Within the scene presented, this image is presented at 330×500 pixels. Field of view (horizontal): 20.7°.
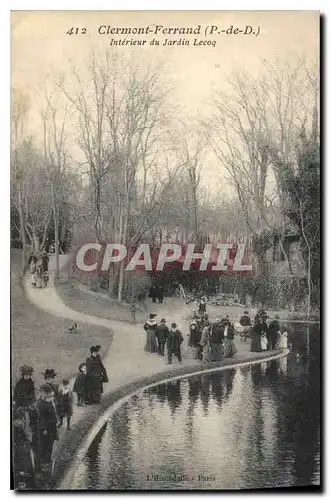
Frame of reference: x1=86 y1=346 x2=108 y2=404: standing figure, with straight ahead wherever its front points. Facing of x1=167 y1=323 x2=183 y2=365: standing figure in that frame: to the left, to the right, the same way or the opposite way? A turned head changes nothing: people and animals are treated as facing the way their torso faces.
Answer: the same way

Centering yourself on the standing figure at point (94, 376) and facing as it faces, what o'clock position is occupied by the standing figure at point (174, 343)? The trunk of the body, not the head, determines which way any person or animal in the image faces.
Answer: the standing figure at point (174, 343) is roughly at 9 o'clock from the standing figure at point (94, 376).

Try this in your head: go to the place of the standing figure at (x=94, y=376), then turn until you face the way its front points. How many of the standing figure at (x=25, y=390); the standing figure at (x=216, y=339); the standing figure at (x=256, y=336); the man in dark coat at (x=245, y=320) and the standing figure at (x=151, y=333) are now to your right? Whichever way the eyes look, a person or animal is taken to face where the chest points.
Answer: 1

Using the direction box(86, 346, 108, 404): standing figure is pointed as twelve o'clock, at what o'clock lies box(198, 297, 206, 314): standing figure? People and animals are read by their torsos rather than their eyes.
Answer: box(198, 297, 206, 314): standing figure is roughly at 6 o'clock from box(86, 346, 108, 404): standing figure.

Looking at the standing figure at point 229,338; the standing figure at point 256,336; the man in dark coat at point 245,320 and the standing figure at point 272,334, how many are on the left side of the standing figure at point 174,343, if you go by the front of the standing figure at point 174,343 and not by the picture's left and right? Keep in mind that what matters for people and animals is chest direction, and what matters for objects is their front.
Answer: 4

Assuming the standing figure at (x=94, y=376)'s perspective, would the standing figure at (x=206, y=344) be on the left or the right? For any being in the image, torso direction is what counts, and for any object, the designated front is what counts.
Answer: on its left

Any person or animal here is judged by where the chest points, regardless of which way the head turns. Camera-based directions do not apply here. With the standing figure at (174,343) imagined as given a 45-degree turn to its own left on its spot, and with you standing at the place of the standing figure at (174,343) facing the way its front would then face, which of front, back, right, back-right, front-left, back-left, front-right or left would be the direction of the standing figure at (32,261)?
back-right

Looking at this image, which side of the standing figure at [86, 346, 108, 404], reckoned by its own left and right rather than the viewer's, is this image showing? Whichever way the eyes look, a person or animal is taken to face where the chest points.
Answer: front

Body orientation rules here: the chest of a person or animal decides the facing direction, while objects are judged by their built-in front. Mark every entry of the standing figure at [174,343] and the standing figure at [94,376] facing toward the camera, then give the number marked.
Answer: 2

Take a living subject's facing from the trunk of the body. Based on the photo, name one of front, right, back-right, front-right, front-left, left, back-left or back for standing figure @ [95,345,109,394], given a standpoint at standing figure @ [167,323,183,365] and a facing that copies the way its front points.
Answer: right

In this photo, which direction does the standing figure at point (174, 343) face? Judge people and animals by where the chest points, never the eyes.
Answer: toward the camera

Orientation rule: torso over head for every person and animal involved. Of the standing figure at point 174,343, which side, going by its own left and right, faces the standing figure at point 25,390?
front
